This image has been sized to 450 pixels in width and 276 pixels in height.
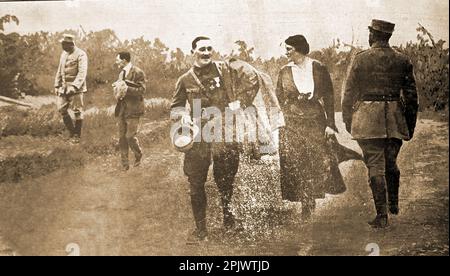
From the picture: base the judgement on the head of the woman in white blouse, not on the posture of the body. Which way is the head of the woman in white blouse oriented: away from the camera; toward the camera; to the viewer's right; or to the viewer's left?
to the viewer's left

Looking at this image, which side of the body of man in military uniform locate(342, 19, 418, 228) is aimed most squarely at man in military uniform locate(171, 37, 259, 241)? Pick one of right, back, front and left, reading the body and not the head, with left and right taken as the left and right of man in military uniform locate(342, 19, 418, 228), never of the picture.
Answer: left

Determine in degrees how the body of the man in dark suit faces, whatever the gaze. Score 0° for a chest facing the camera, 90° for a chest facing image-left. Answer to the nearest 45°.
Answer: approximately 45°

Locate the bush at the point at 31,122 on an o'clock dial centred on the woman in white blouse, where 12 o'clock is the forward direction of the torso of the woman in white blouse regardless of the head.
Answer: The bush is roughly at 3 o'clock from the woman in white blouse.

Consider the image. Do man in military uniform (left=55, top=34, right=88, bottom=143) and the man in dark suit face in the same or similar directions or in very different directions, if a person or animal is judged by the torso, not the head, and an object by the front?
same or similar directions

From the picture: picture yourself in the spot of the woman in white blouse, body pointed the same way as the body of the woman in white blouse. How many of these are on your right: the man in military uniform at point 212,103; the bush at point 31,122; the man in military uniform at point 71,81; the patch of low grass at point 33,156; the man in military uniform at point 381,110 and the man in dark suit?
5

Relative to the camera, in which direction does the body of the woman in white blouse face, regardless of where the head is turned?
toward the camera

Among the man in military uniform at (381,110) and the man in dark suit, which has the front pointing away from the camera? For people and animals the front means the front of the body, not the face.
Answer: the man in military uniform

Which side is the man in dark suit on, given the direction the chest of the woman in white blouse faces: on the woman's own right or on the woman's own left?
on the woman's own right

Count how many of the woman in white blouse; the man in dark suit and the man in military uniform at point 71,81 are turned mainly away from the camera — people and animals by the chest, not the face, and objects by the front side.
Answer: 0

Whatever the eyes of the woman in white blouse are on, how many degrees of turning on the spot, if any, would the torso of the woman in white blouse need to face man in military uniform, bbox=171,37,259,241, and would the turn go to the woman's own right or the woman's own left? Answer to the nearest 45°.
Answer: approximately 90° to the woman's own right

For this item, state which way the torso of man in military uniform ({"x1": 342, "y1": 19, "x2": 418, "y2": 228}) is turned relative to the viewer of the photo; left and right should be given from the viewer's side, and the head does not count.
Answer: facing away from the viewer
